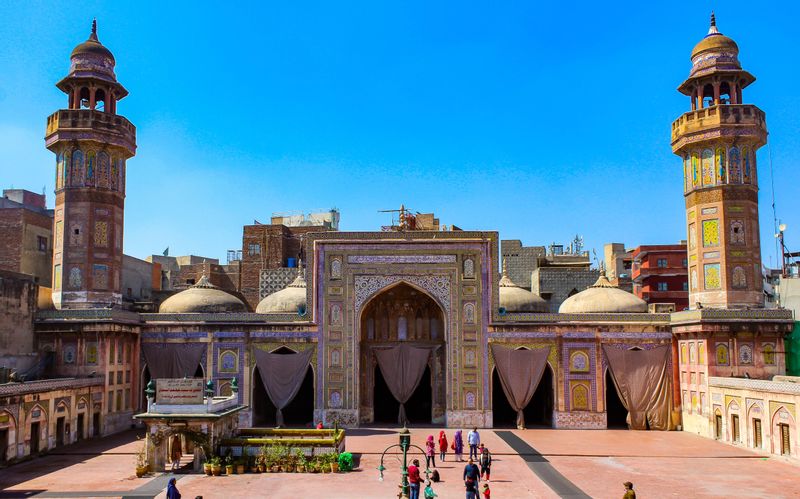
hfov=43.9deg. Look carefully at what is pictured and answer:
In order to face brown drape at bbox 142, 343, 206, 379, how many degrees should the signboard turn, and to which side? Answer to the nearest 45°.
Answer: approximately 180°

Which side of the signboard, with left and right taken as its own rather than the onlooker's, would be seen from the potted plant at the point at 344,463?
left

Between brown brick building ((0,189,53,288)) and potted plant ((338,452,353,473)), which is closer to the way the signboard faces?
the potted plant

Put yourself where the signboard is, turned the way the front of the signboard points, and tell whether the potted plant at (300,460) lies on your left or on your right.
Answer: on your left

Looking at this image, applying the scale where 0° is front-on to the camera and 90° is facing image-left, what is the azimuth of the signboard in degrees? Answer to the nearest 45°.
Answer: approximately 0°

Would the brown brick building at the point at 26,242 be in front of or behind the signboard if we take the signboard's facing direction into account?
behind

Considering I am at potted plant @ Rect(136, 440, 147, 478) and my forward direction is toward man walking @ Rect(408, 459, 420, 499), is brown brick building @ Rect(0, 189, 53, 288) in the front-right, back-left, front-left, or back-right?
back-left
